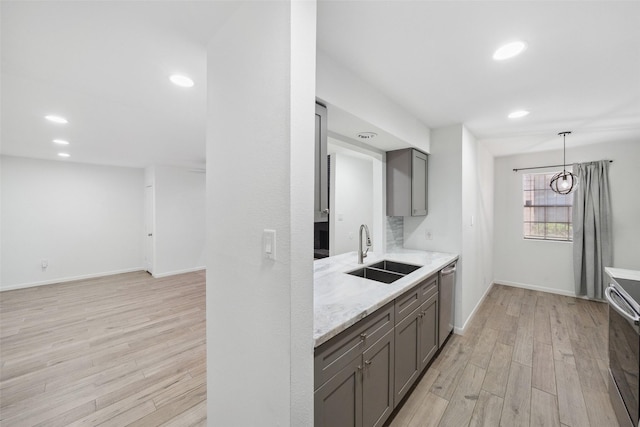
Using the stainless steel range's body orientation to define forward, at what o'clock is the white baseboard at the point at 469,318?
The white baseboard is roughly at 1 o'clock from the stainless steel range.

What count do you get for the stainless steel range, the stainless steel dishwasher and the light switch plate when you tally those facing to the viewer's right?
1

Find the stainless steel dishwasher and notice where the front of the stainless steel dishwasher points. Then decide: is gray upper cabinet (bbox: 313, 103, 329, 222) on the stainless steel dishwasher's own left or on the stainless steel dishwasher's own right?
on the stainless steel dishwasher's own right

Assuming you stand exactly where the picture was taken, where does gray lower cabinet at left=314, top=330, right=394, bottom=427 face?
facing the viewer and to the right of the viewer

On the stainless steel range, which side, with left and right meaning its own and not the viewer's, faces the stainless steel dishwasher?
front

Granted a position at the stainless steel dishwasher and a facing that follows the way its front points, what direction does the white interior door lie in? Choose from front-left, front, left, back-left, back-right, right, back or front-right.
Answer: back

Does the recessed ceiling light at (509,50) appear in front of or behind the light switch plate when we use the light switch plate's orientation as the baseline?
behind

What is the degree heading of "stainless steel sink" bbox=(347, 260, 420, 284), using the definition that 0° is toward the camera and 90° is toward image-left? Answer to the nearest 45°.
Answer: approximately 315°

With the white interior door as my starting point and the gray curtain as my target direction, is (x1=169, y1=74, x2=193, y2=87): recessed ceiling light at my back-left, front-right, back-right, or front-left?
front-right

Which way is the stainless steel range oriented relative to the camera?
to the viewer's left

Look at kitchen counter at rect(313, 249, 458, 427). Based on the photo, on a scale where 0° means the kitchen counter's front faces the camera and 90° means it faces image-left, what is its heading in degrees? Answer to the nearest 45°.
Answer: approximately 315°

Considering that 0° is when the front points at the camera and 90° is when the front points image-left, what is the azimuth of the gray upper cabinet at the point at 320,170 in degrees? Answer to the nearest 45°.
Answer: approximately 315°

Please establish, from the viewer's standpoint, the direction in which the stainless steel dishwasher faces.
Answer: facing to the right of the viewer

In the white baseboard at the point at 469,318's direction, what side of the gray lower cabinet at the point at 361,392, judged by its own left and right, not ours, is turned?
left
